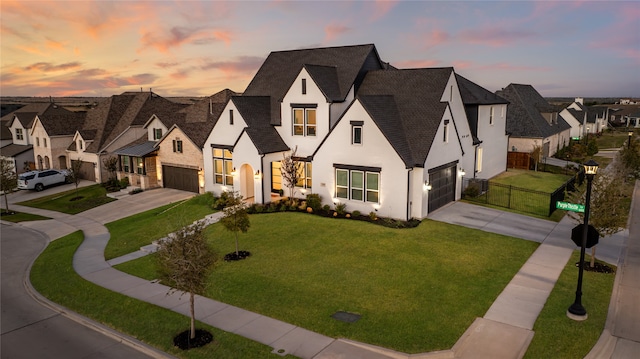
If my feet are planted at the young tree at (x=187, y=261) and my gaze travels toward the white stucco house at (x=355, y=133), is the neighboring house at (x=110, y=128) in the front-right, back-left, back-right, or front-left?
front-left

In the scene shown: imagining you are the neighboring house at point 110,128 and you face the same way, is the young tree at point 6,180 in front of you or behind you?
in front

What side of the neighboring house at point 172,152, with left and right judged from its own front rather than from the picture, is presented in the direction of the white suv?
right

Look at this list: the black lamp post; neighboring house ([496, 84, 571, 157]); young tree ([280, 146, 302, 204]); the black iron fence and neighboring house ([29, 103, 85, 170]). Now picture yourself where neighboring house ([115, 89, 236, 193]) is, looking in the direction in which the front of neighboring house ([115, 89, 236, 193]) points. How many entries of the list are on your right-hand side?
1

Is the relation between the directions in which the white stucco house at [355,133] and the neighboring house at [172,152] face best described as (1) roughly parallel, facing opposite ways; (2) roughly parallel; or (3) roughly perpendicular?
roughly parallel

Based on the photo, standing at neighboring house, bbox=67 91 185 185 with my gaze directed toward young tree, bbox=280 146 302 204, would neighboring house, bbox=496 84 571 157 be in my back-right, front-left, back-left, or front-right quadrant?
front-left

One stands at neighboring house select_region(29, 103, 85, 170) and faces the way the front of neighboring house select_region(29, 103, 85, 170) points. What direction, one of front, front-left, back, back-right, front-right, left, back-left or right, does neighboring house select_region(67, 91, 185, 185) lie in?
left

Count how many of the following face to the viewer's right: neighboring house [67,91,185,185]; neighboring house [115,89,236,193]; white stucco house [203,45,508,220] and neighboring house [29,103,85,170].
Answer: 0

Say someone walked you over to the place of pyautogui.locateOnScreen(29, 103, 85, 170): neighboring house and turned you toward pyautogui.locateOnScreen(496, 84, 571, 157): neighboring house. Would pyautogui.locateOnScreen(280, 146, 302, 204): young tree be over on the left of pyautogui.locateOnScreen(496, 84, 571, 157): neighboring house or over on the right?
right

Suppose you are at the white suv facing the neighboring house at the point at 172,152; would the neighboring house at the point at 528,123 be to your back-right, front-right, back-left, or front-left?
front-left

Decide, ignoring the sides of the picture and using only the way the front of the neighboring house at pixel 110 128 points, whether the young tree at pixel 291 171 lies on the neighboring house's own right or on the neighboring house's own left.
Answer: on the neighboring house's own left

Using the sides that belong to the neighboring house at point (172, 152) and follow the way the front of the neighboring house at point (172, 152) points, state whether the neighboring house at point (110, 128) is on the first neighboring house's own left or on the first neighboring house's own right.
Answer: on the first neighboring house's own right

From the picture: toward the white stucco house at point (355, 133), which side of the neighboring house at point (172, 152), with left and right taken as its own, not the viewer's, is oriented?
left

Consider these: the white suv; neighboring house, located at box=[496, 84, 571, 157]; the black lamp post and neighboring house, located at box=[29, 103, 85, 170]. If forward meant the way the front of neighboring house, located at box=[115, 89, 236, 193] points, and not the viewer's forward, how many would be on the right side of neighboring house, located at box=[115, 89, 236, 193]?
2

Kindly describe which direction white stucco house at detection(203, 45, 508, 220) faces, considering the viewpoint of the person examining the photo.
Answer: facing the viewer and to the left of the viewer

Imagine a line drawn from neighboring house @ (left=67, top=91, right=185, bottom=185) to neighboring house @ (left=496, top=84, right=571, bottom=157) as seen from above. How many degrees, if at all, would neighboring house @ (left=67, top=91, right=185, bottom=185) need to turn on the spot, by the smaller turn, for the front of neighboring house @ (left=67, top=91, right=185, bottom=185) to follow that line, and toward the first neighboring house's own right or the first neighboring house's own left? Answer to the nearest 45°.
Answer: approximately 90° to the first neighboring house's own left

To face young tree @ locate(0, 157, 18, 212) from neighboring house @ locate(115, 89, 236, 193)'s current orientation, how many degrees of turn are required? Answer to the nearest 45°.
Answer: approximately 45° to its right
